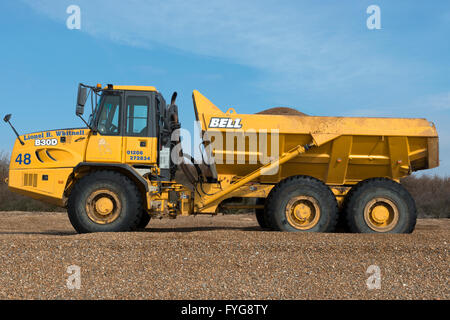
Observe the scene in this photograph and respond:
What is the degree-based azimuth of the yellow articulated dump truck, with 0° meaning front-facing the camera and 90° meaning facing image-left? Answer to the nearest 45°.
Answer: approximately 90°
